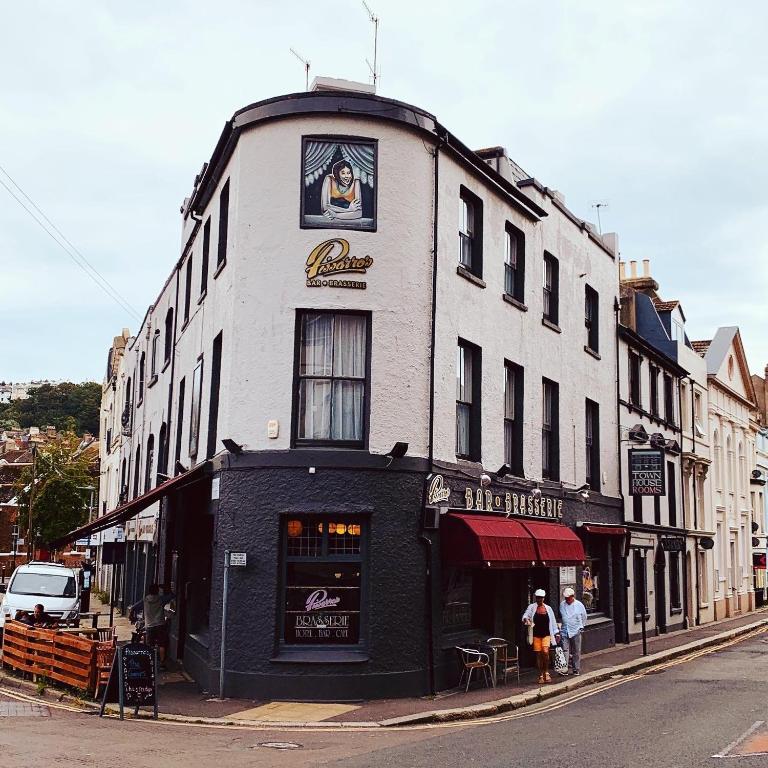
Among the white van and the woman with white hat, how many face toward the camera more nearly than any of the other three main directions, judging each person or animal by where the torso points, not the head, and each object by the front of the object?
2

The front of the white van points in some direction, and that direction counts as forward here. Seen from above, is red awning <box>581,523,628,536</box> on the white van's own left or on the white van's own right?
on the white van's own left

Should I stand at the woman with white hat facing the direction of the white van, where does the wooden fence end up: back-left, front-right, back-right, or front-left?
front-left

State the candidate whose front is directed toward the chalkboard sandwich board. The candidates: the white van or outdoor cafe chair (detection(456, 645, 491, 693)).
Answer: the white van

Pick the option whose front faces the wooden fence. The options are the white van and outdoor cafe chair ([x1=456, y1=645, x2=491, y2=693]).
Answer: the white van

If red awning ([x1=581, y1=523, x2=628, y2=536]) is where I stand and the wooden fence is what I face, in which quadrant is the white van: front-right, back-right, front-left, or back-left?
front-right

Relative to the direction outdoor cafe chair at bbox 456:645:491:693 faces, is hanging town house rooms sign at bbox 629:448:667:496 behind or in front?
in front

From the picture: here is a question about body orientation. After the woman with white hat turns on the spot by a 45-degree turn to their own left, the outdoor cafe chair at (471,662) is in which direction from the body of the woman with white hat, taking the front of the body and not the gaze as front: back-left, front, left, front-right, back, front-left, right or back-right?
right

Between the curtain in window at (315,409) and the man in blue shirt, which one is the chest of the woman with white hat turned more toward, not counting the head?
the curtain in window

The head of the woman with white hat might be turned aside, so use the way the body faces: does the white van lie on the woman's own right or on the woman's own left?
on the woman's own right

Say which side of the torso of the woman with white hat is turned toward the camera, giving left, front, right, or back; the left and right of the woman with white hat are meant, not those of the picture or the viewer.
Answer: front

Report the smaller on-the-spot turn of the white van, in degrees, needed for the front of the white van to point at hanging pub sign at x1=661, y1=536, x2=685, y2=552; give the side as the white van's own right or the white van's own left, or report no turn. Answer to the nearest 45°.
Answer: approximately 90° to the white van's own left

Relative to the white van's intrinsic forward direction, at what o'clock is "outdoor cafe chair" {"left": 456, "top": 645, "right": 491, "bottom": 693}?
The outdoor cafe chair is roughly at 11 o'clock from the white van.

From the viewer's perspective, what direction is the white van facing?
toward the camera

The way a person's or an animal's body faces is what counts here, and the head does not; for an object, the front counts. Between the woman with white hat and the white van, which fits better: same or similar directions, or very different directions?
same or similar directions

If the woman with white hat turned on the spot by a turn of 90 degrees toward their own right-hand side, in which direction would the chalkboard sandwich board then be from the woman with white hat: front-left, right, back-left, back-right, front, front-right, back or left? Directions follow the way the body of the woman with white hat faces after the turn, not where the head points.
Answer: front-left

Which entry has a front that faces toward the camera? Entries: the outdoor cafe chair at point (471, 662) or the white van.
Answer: the white van
